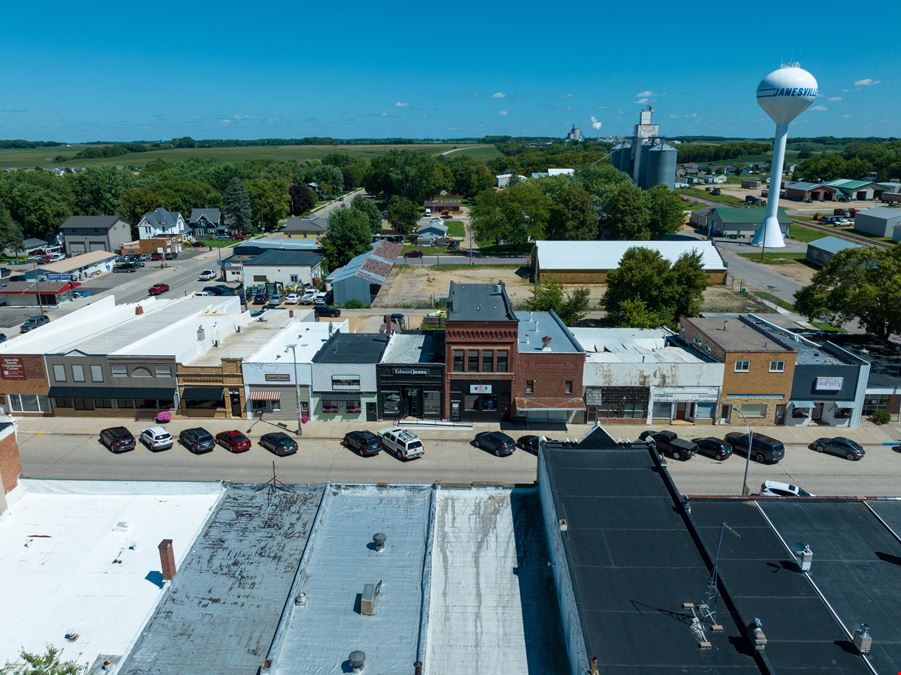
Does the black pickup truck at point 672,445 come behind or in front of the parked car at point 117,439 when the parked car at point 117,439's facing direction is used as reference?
behind

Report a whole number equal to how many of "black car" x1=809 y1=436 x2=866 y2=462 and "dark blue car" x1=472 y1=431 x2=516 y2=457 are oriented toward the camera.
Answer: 0

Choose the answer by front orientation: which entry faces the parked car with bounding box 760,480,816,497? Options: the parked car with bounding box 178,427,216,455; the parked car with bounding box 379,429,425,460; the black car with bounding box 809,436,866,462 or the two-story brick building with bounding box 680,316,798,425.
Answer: the two-story brick building

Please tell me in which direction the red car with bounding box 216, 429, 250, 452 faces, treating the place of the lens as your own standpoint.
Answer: facing away from the viewer and to the left of the viewer

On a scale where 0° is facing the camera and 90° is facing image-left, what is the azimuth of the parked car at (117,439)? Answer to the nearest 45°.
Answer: approximately 135°

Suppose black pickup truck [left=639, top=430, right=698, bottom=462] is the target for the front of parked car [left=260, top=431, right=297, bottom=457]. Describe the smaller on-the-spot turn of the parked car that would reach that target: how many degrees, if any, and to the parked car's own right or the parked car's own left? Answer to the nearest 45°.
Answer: approximately 135° to the parked car's own right

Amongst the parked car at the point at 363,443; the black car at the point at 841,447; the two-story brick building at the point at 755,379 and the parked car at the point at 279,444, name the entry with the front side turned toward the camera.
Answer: the two-story brick building

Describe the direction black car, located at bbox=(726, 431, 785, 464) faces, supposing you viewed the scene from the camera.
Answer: facing away from the viewer and to the left of the viewer

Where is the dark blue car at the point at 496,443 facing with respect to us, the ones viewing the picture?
facing away from the viewer and to the left of the viewer

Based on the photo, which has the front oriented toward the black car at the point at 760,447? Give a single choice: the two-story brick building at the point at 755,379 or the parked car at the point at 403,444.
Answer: the two-story brick building

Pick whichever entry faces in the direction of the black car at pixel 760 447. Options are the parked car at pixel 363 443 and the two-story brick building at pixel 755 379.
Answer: the two-story brick building

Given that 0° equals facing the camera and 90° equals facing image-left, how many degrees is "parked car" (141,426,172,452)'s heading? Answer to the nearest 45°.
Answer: approximately 135°
